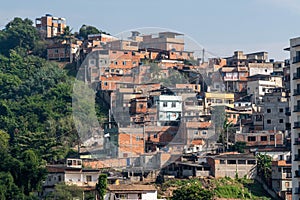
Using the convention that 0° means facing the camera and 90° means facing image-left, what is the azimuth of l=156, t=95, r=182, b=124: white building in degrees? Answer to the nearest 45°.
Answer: approximately 0°

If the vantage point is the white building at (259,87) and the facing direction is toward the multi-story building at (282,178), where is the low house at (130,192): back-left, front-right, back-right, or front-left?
front-right

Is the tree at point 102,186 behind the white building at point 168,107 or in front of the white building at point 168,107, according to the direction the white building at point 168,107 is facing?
in front

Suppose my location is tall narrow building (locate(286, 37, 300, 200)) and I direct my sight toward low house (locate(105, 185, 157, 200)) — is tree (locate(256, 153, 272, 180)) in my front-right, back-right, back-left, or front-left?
front-right

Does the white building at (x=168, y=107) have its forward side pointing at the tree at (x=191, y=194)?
yes

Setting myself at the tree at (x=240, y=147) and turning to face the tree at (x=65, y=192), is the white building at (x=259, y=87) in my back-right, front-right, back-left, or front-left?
back-right

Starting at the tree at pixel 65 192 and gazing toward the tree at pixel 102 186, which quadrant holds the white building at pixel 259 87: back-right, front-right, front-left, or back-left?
front-left

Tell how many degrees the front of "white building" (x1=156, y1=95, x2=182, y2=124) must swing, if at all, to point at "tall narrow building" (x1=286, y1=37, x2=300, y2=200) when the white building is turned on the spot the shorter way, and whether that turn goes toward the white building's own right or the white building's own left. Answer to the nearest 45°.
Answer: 0° — it already faces it

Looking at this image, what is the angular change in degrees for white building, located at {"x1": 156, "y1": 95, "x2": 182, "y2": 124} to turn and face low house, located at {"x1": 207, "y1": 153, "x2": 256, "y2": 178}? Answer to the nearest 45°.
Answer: approximately 45° to its left

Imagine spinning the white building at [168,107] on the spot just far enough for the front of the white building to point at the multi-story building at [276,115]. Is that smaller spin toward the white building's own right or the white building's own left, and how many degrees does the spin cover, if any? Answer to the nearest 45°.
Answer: approximately 90° to the white building's own left
